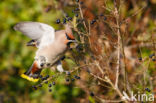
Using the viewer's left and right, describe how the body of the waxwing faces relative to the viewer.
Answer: facing to the right of the viewer
